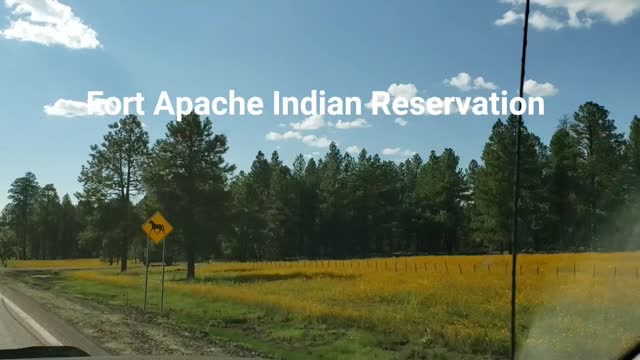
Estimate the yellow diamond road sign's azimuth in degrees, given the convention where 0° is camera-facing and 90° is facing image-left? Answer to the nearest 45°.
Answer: approximately 0°
